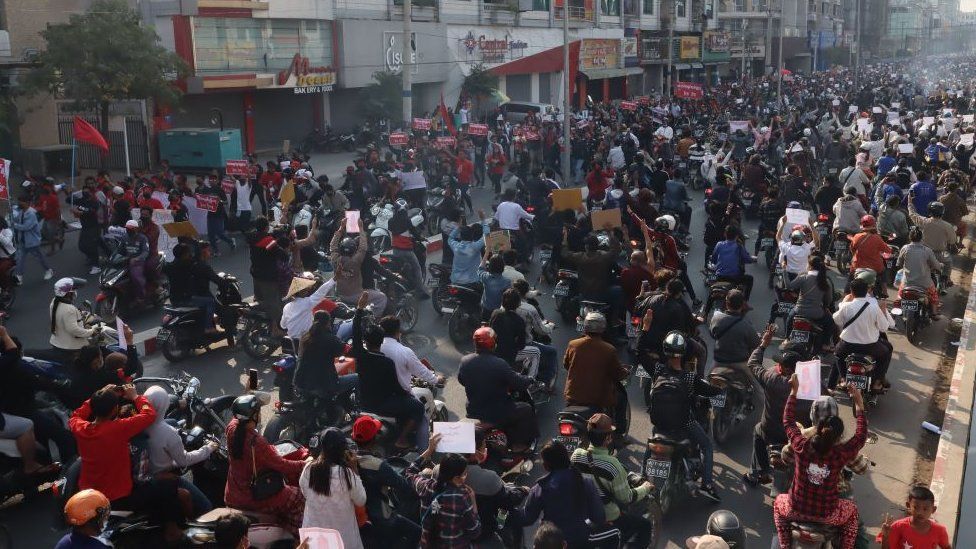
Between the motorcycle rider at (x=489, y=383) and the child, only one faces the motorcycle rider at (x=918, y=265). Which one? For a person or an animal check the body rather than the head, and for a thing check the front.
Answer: the motorcycle rider at (x=489, y=383)

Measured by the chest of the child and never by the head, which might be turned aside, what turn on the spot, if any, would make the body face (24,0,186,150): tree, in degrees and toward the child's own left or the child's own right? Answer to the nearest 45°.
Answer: approximately 135° to the child's own right

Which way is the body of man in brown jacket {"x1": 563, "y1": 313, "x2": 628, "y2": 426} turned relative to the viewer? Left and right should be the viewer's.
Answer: facing away from the viewer

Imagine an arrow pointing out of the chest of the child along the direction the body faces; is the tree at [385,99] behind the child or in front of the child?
behind

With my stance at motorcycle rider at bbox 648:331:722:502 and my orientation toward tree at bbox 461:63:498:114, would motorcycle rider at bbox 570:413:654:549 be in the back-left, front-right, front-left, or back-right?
back-left

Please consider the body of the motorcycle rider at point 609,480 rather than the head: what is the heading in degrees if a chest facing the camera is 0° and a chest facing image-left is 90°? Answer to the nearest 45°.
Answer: approximately 225°

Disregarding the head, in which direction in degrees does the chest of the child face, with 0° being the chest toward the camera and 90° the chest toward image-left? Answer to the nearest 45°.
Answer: approximately 0°

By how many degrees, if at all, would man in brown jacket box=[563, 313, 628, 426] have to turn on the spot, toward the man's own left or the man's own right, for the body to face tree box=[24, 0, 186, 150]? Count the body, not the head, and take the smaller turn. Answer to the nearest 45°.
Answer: approximately 45° to the man's own left

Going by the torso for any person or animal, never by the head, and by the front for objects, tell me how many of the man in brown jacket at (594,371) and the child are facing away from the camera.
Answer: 1

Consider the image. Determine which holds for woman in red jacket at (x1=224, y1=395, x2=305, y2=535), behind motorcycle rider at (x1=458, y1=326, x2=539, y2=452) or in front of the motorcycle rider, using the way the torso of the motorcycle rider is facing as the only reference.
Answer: behind

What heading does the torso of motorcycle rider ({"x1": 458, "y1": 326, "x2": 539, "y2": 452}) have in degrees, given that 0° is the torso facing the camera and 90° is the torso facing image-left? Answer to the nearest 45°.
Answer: approximately 225°
